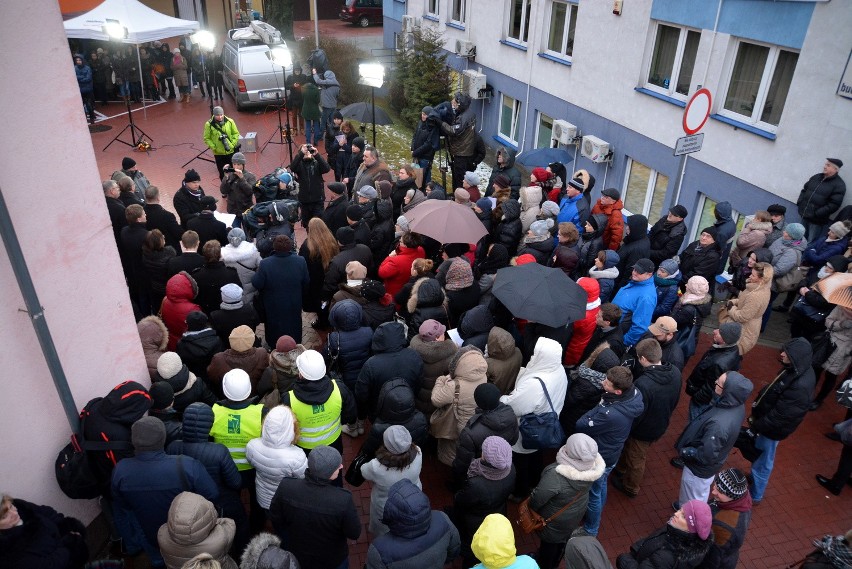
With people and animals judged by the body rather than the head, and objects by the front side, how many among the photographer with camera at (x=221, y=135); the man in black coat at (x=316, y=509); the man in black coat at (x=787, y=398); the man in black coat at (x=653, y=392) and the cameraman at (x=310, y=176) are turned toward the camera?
2

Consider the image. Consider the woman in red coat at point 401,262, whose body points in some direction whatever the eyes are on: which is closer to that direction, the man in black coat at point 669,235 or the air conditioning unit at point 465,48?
the air conditioning unit

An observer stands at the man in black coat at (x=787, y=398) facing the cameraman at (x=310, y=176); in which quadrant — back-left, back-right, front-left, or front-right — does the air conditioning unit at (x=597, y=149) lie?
front-right

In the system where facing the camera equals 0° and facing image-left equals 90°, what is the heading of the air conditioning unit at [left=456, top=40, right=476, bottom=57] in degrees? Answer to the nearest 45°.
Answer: approximately 45°

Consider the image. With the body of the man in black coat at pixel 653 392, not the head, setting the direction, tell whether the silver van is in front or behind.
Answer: in front

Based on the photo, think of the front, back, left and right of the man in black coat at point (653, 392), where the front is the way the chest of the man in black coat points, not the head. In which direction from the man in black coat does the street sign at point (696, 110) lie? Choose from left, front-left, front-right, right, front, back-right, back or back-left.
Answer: front-right

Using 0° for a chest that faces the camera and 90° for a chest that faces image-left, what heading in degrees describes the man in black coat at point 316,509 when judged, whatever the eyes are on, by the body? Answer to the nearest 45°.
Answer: approximately 180°

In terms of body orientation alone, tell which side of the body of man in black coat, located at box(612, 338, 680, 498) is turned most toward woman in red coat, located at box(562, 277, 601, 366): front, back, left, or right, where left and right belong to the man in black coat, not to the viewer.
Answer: front

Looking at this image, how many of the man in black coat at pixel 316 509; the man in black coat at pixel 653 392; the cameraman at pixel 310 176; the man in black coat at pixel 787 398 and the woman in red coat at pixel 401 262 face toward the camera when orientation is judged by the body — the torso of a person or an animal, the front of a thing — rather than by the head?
1

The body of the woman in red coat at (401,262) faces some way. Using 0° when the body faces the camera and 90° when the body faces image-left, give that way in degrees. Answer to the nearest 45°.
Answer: approximately 135°

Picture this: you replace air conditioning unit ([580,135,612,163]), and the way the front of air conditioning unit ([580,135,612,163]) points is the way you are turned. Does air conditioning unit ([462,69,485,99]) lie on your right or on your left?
on your right

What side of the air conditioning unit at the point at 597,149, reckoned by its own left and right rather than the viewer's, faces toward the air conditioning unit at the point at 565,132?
right

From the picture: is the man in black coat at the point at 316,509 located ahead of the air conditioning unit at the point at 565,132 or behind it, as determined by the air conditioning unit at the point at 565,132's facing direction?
ahead

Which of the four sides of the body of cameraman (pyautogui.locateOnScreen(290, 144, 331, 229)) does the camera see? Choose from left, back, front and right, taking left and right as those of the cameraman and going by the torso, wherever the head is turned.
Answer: front

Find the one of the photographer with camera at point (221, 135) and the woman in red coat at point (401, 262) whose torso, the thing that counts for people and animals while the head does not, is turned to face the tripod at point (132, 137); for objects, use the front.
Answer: the woman in red coat

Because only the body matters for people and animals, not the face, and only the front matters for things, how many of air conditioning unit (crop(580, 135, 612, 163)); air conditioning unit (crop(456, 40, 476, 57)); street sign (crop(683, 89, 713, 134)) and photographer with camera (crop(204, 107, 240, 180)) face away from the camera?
0

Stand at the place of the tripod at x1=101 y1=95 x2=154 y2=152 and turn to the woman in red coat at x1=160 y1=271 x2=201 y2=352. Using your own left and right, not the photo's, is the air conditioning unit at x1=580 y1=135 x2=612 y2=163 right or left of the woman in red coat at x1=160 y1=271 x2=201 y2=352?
left
